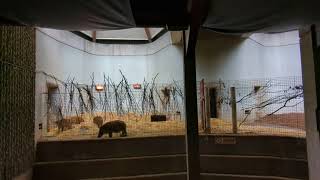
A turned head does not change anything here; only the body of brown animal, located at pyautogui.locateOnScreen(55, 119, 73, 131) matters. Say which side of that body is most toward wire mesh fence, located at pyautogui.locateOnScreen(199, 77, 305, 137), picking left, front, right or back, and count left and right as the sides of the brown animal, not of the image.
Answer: back

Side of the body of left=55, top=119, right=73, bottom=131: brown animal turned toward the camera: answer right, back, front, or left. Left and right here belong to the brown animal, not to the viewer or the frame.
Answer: left

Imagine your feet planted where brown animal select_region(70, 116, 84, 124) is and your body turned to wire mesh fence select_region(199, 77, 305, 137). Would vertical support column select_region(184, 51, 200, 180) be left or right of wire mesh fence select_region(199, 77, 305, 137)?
right

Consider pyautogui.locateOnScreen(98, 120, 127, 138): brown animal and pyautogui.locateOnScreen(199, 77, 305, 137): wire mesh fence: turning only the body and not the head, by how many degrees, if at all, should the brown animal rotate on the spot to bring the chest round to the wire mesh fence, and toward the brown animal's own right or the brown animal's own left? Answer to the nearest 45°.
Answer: approximately 180°

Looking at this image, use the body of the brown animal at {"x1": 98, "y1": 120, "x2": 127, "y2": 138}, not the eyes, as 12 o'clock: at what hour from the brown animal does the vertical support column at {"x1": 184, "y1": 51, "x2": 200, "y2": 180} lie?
The vertical support column is roughly at 8 o'clock from the brown animal.

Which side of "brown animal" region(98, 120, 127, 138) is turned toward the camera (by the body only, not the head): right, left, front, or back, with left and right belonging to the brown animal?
left

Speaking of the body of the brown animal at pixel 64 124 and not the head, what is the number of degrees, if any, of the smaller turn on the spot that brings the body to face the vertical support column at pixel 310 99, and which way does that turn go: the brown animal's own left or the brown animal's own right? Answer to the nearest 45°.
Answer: approximately 135° to the brown animal's own left

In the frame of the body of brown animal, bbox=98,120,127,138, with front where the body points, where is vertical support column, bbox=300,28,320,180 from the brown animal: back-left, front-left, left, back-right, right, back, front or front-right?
back-left

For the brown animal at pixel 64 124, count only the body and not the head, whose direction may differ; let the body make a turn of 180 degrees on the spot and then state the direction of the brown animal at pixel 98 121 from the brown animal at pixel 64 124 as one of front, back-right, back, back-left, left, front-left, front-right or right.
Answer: front

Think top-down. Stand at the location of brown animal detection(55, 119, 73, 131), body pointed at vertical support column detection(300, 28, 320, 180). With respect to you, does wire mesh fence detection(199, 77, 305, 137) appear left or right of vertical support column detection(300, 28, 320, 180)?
left

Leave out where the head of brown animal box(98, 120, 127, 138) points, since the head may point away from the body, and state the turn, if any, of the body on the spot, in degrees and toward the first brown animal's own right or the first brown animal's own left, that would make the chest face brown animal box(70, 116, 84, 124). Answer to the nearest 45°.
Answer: approximately 45° to the first brown animal's own right
